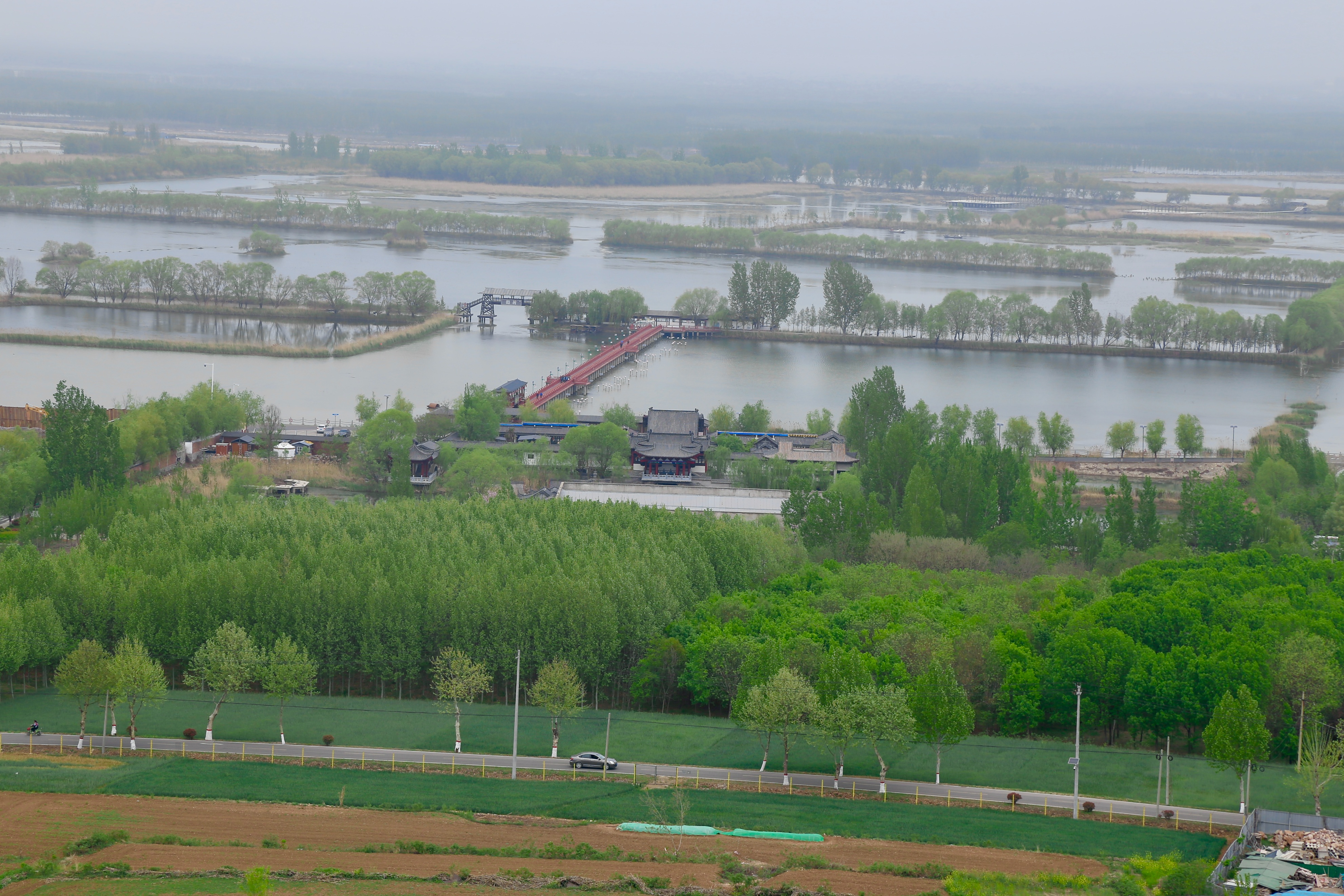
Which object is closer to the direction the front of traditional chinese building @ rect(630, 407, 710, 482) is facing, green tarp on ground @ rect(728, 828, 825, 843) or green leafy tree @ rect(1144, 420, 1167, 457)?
the green tarp on ground

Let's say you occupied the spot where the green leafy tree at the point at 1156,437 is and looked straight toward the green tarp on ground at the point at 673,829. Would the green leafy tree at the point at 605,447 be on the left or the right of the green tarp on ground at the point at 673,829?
right

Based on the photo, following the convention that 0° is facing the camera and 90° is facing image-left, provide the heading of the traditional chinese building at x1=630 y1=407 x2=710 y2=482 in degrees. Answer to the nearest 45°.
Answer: approximately 0°

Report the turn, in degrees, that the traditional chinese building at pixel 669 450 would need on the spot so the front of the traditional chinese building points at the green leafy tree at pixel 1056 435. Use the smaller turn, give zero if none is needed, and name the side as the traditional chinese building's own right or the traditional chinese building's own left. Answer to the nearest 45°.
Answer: approximately 90° to the traditional chinese building's own left

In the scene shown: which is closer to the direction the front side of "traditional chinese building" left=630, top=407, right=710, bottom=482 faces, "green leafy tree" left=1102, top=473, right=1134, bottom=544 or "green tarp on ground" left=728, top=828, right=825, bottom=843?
the green tarp on ground

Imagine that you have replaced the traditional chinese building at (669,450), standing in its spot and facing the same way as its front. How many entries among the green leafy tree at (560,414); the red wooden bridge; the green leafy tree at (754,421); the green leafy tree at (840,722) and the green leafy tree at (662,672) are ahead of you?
2

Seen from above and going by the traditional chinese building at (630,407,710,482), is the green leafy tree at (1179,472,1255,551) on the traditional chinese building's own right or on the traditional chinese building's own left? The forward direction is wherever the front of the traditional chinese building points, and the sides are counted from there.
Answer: on the traditional chinese building's own left

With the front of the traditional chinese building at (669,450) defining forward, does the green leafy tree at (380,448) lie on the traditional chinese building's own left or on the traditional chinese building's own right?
on the traditional chinese building's own right

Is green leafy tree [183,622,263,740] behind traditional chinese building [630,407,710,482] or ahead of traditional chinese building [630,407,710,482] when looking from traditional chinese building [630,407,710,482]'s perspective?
ahead

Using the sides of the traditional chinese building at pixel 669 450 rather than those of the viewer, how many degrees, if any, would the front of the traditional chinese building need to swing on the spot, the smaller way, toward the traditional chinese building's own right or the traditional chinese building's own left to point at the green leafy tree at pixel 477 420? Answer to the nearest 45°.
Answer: approximately 90° to the traditional chinese building's own right

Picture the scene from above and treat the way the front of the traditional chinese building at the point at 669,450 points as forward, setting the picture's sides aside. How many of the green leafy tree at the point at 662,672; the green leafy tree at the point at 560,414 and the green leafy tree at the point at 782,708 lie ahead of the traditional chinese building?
2

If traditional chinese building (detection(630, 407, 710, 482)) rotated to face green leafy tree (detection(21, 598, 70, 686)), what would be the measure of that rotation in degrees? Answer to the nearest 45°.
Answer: approximately 45° to its right

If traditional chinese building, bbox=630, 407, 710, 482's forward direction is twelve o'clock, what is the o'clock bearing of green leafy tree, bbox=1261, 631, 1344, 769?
The green leafy tree is roughly at 11 o'clock from the traditional chinese building.

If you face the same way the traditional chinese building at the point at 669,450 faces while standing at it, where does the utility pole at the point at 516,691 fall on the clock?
The utility pole is roughly at 12 o'clock from the traditional chinese building.

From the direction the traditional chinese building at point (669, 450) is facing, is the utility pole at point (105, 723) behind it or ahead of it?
ahead

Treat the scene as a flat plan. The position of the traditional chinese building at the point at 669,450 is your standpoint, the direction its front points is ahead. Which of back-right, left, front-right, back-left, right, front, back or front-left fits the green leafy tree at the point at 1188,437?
left

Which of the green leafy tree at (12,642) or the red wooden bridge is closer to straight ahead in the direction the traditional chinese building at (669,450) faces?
the green leafy tree

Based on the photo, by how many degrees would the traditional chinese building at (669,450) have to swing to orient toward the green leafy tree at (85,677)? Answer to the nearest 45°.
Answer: approximately 45° to its right
